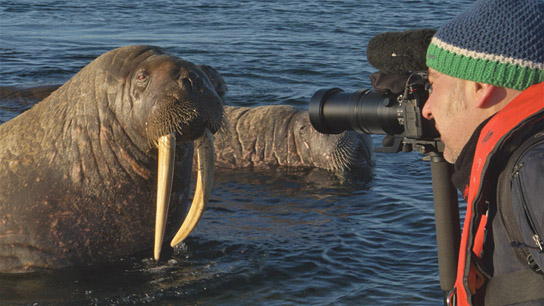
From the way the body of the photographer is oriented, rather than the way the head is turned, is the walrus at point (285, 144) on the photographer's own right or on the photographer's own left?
on the photographer's own right

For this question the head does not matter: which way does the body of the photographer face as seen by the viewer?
to the viewer's left

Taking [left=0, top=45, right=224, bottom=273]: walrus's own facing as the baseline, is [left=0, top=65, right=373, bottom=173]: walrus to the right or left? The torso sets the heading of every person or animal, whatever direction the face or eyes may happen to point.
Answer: on its left

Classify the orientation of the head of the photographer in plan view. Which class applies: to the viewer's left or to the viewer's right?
to the viewer's left

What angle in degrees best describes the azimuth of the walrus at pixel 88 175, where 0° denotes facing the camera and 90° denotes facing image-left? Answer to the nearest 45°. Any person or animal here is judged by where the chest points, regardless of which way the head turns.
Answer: approximately 315°

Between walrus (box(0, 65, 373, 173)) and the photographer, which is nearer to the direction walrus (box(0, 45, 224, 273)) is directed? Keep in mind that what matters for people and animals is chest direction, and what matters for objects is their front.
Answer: the photographer

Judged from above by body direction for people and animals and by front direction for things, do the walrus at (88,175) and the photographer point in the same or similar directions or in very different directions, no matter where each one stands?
very different directions
